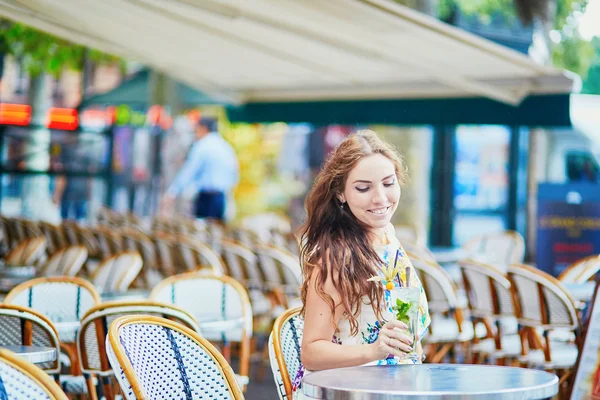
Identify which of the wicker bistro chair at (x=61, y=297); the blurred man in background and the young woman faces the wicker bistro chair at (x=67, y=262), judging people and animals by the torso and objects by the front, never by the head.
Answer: the wicker bistro chair at (x=61, y=297)

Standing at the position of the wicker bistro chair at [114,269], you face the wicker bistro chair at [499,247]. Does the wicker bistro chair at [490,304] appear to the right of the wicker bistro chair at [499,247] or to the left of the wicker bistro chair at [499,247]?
right

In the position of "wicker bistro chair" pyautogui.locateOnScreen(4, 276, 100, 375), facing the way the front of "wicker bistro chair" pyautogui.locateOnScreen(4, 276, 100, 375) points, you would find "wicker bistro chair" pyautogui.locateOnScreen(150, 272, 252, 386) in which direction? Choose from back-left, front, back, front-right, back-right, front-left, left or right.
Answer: right

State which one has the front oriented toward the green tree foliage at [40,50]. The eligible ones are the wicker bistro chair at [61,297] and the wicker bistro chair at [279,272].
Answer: the wicker bistro chair at [61,297]

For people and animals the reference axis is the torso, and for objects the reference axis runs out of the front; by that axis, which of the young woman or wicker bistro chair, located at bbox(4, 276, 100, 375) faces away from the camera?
the wicker bistro chair

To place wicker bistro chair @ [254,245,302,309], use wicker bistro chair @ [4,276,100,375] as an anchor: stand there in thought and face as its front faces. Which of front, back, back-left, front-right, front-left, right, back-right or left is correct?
back-left

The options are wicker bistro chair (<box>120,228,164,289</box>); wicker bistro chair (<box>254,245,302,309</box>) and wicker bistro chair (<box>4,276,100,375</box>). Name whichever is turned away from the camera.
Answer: wicker bistro chair (<box>4,276,100,375</box>)

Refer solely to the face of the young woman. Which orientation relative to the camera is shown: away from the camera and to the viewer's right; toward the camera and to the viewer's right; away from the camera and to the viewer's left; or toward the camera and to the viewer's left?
toward the camera and to the viewer's right
